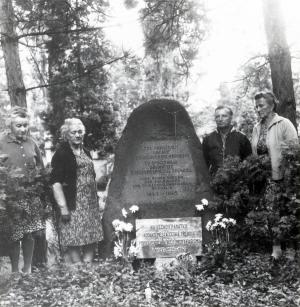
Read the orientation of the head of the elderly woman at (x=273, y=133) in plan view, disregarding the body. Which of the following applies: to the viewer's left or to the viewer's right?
to the viewer's left

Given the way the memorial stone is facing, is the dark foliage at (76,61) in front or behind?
behind

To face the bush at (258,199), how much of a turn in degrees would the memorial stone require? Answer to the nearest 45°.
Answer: approximately 90° to its left

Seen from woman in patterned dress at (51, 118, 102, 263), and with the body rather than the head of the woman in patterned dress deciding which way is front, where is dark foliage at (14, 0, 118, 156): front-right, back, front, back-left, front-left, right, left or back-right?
back-left

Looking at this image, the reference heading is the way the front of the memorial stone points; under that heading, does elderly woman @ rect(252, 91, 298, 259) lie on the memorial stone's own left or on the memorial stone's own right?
on the memorial stone's own left

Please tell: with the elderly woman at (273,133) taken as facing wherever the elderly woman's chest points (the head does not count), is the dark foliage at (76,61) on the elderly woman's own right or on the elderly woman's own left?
on the elderly woman's own right

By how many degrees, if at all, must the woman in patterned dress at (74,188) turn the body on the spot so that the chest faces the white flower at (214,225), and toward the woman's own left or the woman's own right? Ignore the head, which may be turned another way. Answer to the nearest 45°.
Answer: approximately 45° to the woman's own left

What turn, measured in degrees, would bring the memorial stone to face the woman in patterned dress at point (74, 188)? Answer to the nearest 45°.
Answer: approximately 45° to its right

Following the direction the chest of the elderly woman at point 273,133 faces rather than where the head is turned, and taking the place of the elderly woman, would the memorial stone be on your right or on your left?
on your right

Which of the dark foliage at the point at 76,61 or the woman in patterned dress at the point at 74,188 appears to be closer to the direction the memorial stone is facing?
the woman in patterned dress

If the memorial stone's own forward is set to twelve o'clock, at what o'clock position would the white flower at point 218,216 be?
The white flower is roughly at 10 o'clock from the memorial stone.

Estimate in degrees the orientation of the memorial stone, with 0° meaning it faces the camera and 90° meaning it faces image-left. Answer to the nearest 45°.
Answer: approximately 0°
